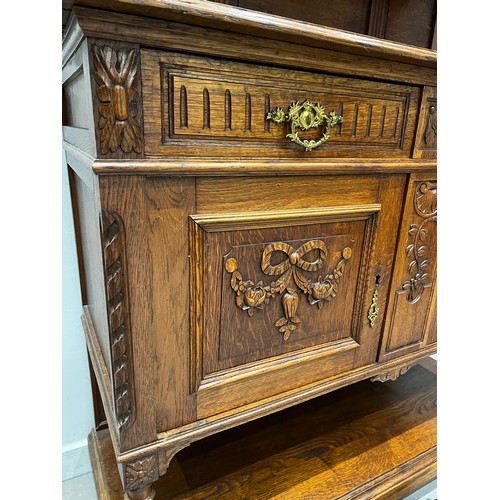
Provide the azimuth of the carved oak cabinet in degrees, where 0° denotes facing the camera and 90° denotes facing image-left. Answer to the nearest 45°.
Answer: approximately 315°
